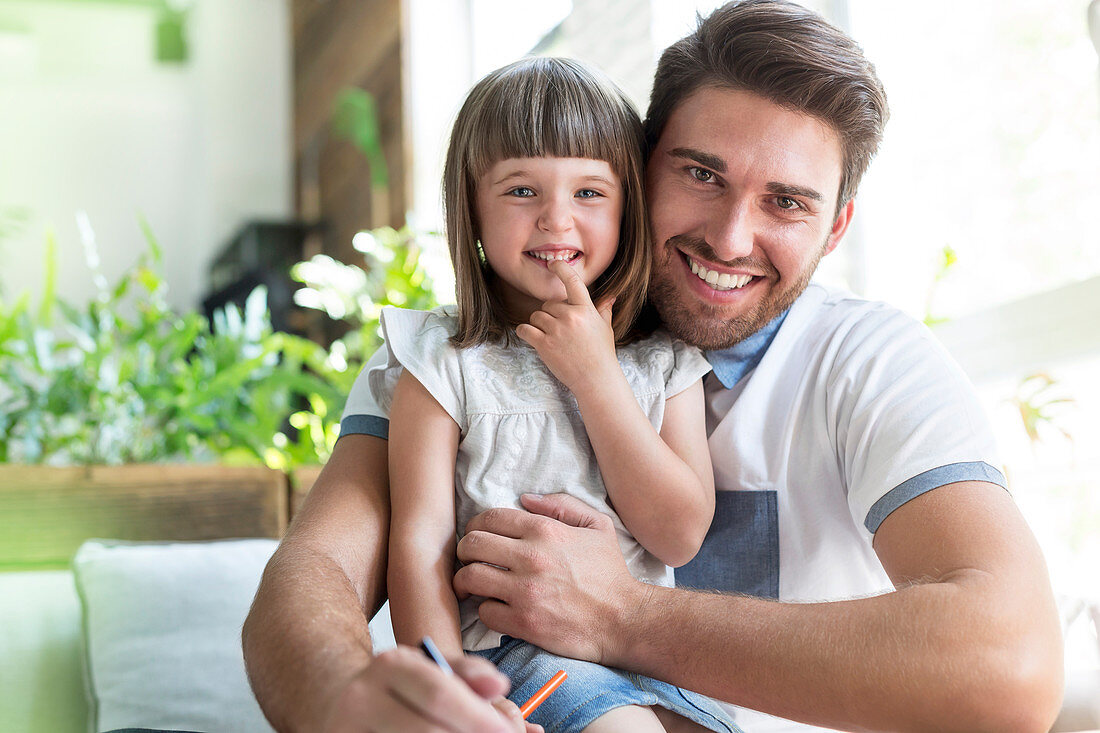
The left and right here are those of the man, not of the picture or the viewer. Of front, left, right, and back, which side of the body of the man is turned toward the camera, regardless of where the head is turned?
front

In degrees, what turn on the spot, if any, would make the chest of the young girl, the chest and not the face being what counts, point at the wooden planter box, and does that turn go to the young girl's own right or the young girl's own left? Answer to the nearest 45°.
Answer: approximately 135° to the young girl's own right

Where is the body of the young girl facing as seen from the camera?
toward the camera

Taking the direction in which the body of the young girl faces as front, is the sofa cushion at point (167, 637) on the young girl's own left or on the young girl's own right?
on the young girl's own right

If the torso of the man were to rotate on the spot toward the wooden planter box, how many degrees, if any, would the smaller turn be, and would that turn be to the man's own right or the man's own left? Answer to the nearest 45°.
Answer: approximately 135° to the man's own right

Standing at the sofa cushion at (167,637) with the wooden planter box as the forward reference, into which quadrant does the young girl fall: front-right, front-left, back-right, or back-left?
back-right

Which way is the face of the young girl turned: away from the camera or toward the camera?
toward the camera
